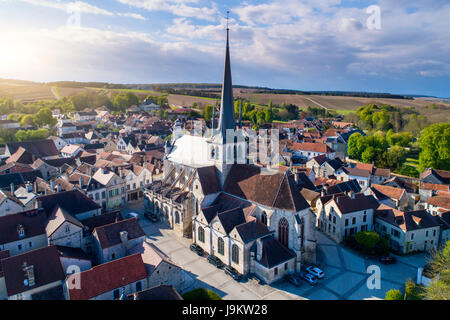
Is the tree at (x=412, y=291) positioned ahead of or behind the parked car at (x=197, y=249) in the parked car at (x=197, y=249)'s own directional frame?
ahead

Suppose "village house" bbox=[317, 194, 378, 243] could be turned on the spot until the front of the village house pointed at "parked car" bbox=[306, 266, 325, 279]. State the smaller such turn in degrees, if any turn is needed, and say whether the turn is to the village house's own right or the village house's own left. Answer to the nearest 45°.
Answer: approximately 45° to the village house's own right

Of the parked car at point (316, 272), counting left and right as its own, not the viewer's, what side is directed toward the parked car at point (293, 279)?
right

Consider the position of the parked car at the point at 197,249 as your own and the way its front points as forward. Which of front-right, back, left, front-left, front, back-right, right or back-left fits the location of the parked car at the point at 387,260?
front-left
